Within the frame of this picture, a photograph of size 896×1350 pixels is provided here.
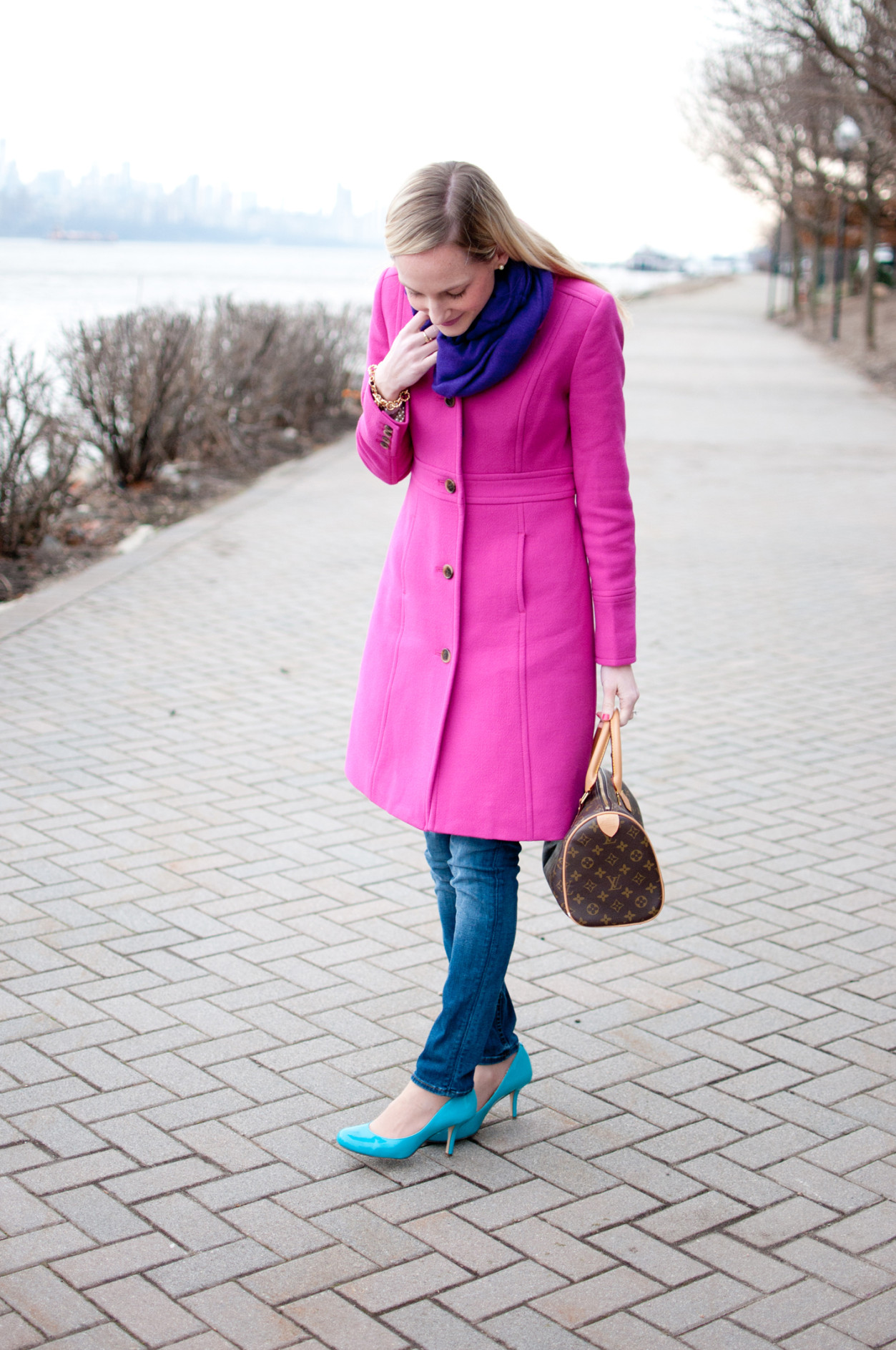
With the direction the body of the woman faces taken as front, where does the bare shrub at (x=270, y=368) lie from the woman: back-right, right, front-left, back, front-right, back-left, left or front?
back-right

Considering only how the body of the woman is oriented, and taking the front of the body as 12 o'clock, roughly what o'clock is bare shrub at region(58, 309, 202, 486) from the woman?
The bare shrub is roughly at 4 o'clock from the woman.

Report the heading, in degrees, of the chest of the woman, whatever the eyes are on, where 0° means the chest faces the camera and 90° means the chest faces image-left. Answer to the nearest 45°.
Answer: approximately 45°

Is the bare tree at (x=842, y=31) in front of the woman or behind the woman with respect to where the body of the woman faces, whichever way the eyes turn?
behind
